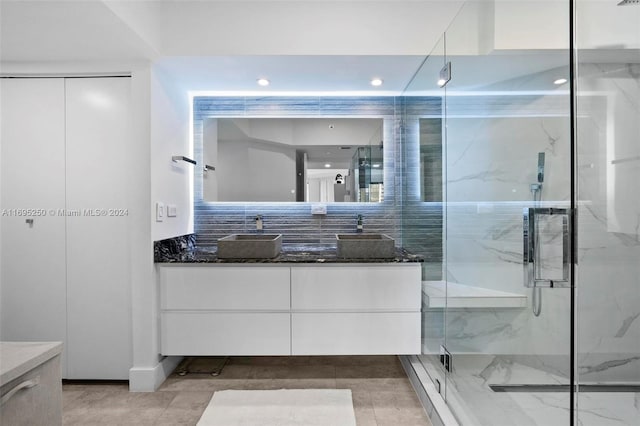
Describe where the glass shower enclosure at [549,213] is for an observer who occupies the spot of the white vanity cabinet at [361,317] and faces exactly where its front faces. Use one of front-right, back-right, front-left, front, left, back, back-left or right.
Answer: front-left

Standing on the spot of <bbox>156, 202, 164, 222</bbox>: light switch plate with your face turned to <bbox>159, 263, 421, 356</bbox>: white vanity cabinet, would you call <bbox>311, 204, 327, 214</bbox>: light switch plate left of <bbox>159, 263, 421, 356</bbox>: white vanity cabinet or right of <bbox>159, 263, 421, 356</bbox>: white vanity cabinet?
left

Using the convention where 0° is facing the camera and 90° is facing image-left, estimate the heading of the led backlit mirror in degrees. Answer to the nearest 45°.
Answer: approximately 0°

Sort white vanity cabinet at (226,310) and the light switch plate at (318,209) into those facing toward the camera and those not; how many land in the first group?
2

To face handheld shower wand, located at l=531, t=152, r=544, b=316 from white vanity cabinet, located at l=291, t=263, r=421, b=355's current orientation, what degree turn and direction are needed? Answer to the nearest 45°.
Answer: approximately 45° to its left

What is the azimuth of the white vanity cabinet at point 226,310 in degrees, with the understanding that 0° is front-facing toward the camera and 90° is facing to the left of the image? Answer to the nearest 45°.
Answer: approximately 0°

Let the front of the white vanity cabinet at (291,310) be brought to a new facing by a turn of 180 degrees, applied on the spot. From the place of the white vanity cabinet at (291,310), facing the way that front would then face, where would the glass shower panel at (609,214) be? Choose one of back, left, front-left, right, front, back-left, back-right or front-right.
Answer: back-right

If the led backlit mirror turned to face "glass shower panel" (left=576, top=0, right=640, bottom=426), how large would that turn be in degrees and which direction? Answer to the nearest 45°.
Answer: approximately 45° to its left

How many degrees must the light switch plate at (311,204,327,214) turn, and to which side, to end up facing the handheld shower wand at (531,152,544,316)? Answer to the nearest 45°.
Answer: approximately 45° to its left
